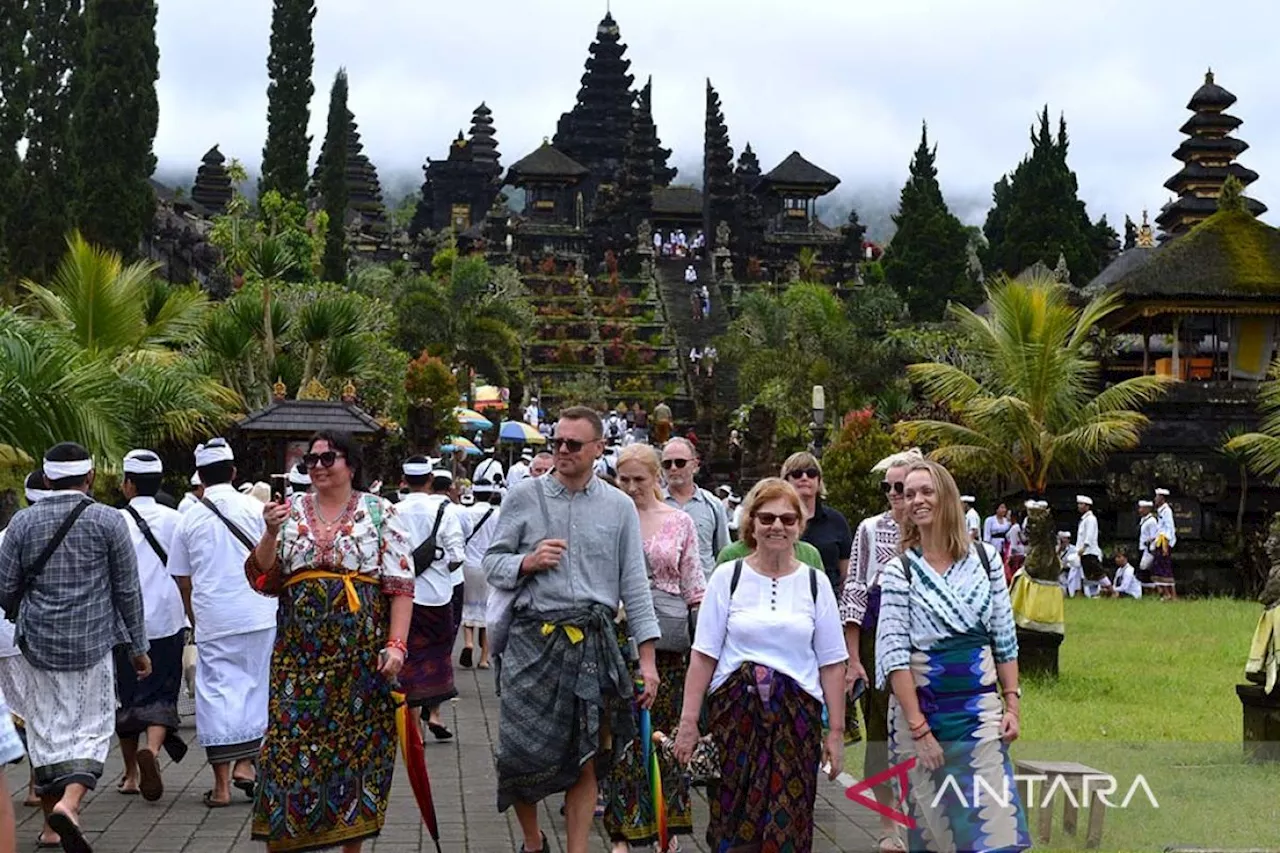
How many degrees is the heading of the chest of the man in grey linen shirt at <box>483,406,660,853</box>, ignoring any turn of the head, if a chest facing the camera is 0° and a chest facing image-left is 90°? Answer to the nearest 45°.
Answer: approximately 0°

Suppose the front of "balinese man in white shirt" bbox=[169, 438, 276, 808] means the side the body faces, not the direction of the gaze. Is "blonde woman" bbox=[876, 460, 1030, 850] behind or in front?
behind

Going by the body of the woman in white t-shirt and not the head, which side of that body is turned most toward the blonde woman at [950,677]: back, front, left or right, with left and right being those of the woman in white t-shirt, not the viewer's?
left

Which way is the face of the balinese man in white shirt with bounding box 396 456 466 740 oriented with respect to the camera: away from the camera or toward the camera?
away from the camera

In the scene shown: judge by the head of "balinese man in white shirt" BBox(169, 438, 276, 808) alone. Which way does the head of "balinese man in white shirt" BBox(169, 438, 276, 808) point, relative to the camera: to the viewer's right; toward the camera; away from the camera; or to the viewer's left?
away from the camera

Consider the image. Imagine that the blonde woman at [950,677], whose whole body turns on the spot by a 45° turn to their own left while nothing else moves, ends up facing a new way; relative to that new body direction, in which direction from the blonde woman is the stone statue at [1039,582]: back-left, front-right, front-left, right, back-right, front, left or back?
back-left
